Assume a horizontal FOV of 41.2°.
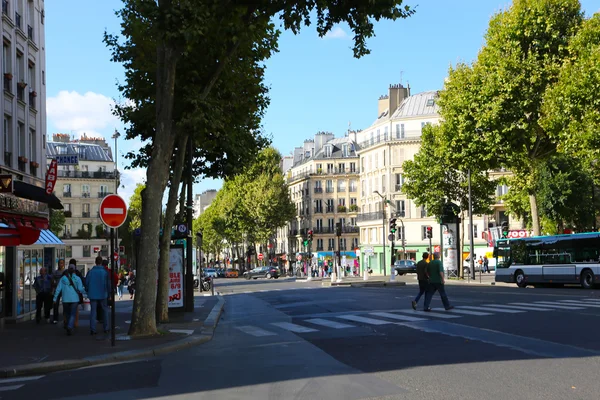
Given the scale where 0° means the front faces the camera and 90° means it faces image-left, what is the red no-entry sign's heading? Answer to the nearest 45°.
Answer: approximately 0°

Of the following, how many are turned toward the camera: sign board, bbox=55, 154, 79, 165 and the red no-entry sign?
2

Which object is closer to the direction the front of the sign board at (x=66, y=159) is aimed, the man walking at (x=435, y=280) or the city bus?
the man walking

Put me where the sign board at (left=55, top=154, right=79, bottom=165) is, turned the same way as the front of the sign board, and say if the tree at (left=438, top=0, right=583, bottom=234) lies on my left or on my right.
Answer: on my left
